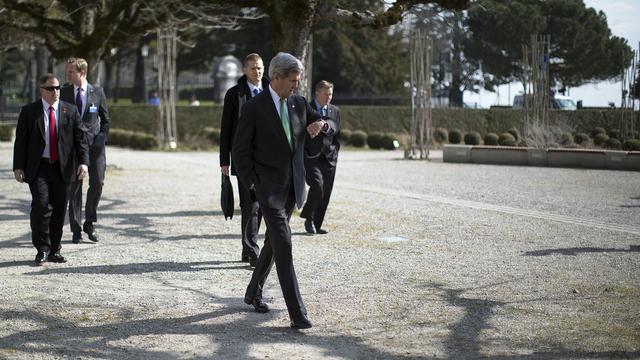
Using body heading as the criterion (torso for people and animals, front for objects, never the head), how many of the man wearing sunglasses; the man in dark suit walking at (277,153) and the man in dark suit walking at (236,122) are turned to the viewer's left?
0

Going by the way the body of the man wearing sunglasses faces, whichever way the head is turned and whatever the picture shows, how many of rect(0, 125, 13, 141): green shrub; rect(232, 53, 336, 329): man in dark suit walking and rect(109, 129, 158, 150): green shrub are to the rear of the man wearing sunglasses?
2

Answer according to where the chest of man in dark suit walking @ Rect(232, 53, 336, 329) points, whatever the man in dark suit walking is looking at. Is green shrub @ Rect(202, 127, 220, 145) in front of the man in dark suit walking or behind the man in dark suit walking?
behind

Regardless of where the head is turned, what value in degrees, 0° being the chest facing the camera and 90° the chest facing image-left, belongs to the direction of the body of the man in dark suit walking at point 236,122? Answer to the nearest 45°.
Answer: approximately 315°

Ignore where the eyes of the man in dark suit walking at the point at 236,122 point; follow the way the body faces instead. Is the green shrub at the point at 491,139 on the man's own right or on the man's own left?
on the man's own left

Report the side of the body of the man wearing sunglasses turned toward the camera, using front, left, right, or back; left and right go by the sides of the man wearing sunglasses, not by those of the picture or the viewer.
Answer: front

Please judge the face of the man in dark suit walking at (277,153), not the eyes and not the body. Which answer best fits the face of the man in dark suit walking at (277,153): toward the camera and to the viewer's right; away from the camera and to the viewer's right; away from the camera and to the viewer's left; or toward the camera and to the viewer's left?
toward the camera and to the viewer's right

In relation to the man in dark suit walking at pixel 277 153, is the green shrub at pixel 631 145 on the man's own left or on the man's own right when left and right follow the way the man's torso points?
on the man's own left

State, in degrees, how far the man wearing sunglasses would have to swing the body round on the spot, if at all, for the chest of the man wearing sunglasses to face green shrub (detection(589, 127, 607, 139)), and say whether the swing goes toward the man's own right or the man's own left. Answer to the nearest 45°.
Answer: approximately 135° to the man's own left

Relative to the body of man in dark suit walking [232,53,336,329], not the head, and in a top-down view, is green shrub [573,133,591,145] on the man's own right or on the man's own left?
on the man's own left

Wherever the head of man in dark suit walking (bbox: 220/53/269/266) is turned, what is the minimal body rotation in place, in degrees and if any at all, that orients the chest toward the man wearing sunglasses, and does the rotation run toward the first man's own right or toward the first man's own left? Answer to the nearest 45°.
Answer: approximately 135° to the first man's own right

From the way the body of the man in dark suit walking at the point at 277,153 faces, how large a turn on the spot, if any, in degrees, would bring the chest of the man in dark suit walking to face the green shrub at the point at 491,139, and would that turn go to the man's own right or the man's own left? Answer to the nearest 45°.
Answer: approximately 135° to the man's own left

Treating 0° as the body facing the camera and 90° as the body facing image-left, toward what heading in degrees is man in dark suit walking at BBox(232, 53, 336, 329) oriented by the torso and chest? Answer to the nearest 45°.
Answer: approximately 315°

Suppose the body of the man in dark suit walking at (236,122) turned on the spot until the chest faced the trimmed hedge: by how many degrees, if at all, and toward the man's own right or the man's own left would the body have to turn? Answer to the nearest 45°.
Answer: approximately 135° to the man's own left
